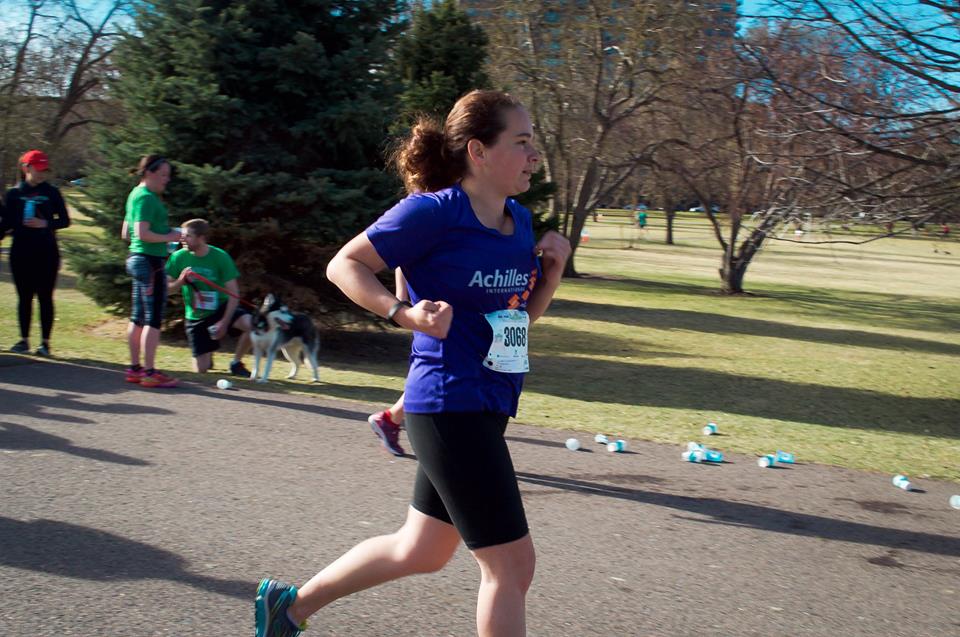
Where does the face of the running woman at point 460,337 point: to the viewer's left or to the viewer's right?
to the viewer's right

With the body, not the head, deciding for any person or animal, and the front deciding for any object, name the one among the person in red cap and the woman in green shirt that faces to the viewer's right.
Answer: the woman in green shirt

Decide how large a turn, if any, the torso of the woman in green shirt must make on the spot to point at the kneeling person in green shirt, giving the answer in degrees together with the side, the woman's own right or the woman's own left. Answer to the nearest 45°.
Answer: approximately 45° to the woman's own left

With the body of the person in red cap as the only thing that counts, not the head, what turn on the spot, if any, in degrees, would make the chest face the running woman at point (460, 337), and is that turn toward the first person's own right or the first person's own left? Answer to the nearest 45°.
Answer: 0° — they already face them

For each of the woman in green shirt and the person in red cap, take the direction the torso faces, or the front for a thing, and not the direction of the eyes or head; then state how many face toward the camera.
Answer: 1

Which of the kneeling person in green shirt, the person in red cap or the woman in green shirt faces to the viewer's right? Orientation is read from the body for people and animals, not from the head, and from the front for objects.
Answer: the woman in green shirt

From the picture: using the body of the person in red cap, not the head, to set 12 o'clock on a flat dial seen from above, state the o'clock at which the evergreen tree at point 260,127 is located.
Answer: The evergreen tree is roughly at 8 o'clock from the person in red cap.

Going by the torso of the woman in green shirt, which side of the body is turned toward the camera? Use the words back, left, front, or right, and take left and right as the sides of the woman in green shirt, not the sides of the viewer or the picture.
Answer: right

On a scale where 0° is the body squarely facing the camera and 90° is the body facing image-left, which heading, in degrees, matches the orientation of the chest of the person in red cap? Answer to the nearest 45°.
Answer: approximately 0°

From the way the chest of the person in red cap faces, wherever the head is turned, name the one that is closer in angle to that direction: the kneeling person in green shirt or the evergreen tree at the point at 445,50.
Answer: the kneeling person in green shirt

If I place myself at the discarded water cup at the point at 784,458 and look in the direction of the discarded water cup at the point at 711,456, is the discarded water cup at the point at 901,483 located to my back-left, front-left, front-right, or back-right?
back-left

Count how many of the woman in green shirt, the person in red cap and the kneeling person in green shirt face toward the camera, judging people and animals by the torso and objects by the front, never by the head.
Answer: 2
